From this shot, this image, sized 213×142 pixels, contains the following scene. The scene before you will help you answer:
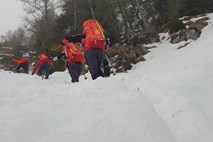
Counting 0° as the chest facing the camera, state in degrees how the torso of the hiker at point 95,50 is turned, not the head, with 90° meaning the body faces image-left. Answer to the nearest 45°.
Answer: approximately 180°

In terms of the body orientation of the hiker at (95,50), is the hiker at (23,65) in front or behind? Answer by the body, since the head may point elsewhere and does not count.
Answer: in front

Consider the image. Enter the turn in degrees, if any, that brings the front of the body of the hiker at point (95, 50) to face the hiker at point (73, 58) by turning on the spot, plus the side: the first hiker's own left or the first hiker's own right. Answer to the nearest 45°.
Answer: approximately 90° to the first hiker's own left
